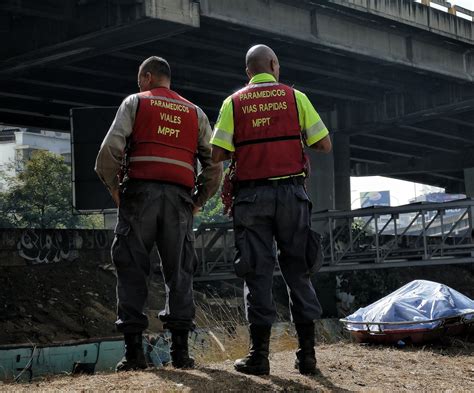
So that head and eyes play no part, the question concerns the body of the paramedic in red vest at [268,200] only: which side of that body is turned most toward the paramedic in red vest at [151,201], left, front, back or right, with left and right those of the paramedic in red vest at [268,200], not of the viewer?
left

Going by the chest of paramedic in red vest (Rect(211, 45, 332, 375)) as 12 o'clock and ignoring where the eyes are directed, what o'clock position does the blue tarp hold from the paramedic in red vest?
The blue tarp is roughly at 1 o'clock from the paramedic in red vest.

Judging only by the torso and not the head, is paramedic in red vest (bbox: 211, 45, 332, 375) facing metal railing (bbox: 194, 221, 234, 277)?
yes

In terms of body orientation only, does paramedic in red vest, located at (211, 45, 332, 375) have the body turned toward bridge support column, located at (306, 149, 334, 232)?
yes

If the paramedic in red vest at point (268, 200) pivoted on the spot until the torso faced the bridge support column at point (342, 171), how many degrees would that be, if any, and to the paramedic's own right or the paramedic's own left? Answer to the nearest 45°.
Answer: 0° — they already face it

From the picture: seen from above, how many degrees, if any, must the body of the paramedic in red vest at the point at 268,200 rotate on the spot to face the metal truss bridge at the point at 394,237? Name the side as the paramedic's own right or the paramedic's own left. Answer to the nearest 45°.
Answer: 0° — they already face it

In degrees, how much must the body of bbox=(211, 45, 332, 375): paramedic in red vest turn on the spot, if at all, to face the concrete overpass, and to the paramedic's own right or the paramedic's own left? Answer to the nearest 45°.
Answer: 0° — they already face it

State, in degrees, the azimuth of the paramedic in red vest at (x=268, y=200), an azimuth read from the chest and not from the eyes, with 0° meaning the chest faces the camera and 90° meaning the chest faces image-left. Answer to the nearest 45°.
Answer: approximately 180°

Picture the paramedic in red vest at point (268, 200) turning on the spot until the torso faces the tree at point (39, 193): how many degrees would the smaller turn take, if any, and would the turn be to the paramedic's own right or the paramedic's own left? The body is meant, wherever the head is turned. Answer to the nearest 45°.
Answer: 0° — they already face it
